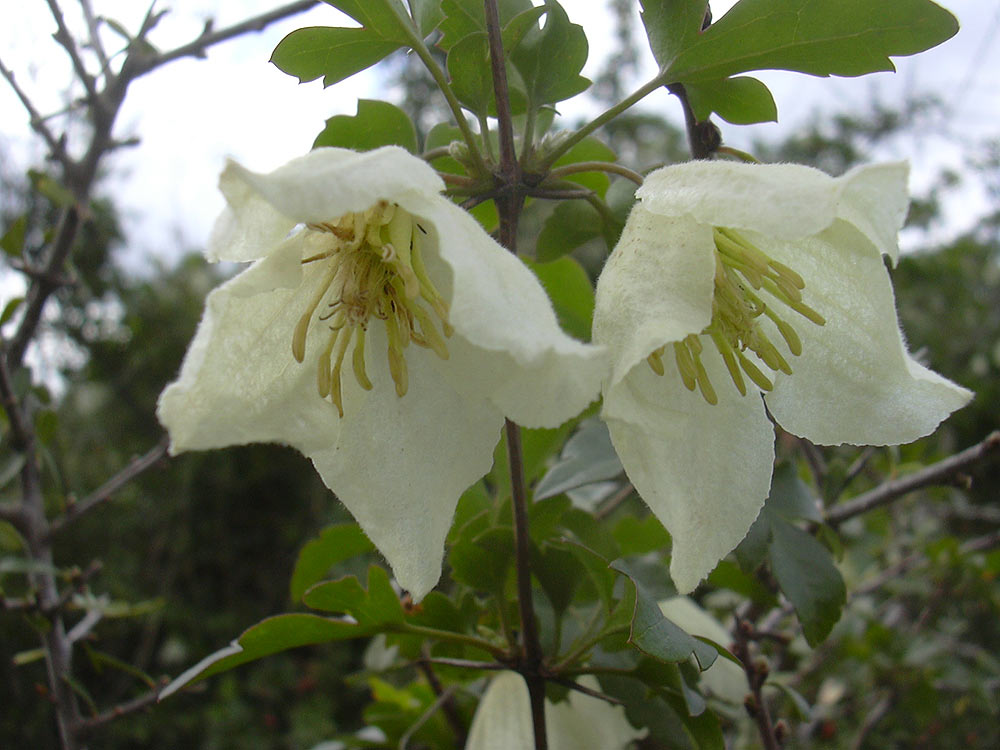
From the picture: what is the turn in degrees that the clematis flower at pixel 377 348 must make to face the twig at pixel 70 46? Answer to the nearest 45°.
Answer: approximately 180°

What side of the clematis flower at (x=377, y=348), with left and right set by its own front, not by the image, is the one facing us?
front

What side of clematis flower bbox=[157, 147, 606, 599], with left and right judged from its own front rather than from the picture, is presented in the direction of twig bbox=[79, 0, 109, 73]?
back

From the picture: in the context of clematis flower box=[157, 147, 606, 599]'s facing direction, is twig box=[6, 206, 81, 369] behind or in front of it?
behind

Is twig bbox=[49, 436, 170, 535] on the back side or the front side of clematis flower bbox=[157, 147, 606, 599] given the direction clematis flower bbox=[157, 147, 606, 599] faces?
on the back side

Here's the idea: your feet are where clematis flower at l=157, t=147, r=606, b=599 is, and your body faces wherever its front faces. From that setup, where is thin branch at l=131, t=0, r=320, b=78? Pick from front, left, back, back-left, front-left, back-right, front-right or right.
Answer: back
